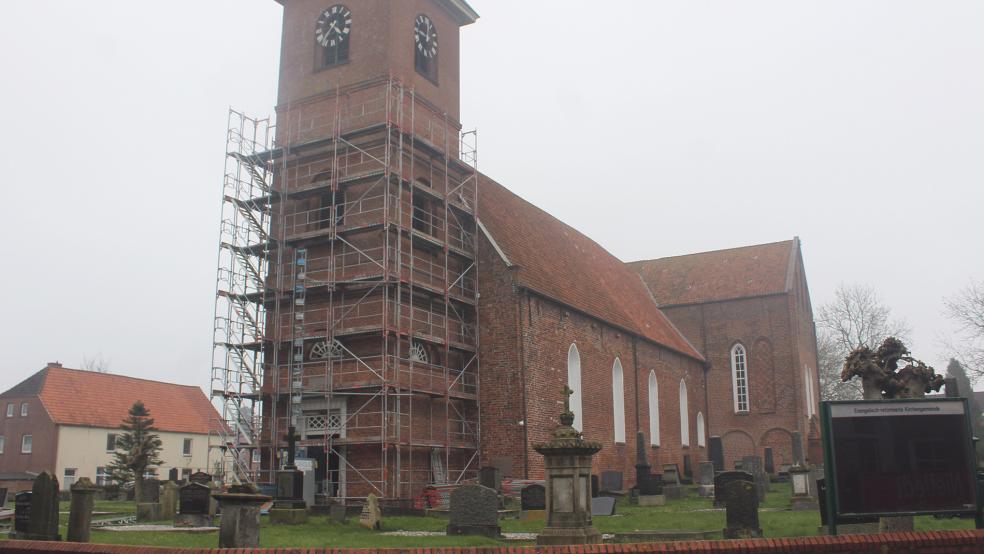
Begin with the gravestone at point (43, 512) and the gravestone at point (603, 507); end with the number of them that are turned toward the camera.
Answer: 2

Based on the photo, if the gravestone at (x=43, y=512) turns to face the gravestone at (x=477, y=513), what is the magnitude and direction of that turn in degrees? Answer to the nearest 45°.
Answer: approximately 90° to its left

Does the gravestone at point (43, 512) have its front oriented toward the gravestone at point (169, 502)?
no

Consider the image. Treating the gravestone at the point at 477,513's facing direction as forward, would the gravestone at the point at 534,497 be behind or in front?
behind

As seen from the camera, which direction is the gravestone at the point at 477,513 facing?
toward the camera

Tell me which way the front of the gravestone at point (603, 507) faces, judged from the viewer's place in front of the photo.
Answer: facing the viewer

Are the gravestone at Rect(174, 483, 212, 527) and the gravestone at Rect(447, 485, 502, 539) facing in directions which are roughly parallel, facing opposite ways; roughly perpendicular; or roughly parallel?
roughly parallel

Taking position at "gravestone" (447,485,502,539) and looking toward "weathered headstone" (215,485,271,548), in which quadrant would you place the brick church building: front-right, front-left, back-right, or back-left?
back-right

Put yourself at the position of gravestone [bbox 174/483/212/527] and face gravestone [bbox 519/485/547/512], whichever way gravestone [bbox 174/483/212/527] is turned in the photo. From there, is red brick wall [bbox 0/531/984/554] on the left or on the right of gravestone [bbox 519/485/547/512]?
right

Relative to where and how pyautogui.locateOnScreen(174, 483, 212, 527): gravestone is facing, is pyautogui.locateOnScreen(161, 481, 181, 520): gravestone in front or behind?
behind

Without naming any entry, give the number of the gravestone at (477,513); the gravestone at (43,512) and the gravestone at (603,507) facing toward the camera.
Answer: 3

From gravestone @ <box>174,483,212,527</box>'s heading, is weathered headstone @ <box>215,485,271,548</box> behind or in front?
in front

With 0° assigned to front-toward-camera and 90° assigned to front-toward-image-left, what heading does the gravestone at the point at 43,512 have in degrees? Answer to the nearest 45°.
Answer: approximately 0°

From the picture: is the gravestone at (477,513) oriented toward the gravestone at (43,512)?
no

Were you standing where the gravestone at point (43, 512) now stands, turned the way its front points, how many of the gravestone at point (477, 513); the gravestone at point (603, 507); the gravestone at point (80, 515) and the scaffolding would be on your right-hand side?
0
